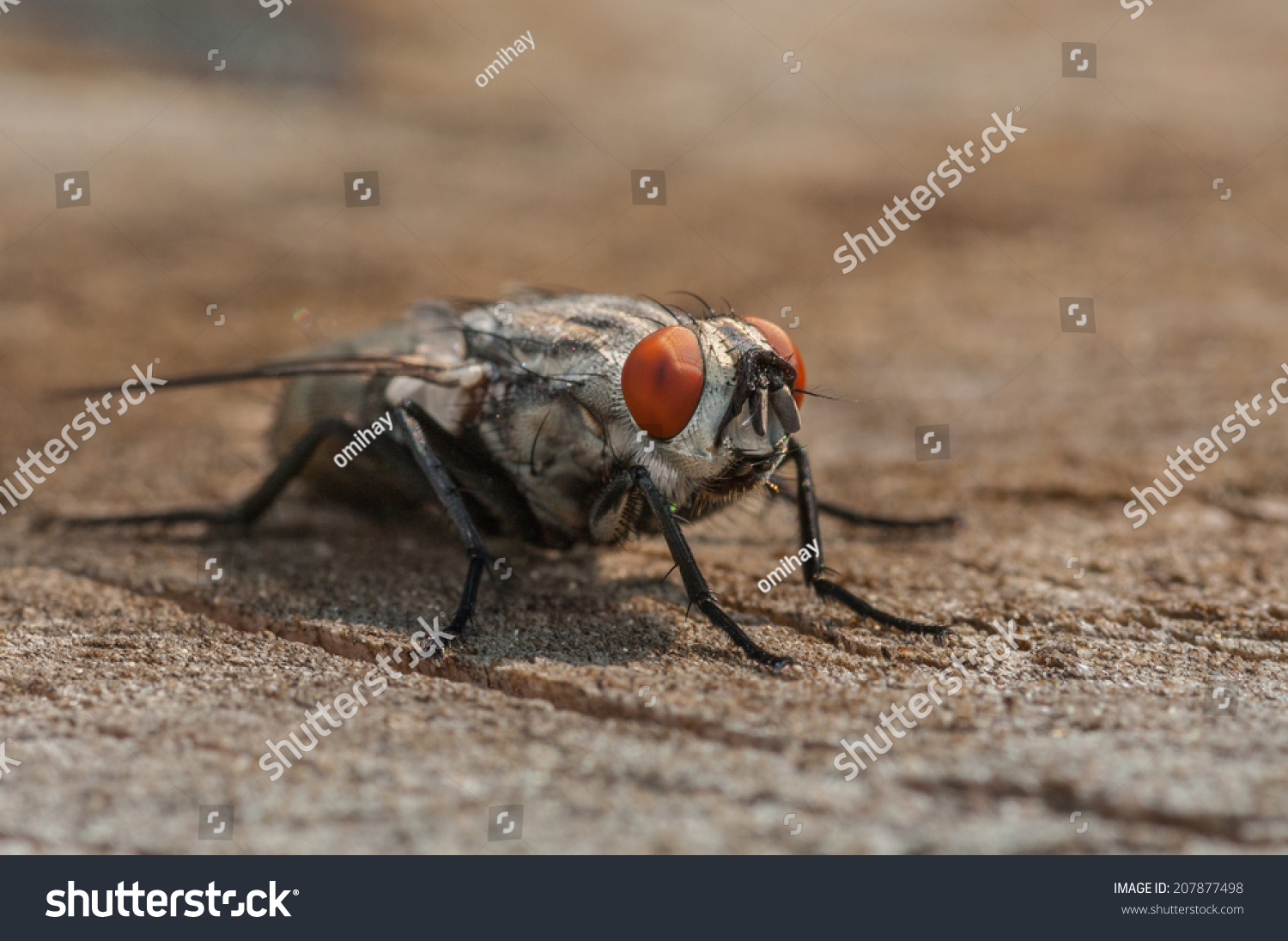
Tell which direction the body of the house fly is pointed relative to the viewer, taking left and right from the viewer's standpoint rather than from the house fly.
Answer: facing the viewer and to the right of the viewer
